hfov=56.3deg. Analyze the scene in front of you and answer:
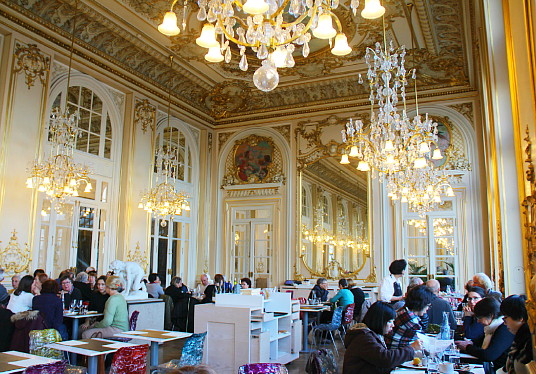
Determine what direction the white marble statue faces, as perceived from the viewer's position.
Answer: facing to the left of the viewer

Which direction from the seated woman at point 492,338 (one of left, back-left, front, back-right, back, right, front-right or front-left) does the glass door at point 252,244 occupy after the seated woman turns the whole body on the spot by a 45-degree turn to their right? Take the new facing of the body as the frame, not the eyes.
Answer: front

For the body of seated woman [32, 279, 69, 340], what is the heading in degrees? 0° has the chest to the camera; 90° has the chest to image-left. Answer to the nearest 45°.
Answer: approximately 225°

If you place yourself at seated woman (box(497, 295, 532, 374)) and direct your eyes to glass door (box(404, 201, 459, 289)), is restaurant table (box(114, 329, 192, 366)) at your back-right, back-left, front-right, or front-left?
front-left

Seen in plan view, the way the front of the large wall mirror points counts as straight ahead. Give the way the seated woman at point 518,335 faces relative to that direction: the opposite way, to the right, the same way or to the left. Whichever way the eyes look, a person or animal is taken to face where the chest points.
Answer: to the right

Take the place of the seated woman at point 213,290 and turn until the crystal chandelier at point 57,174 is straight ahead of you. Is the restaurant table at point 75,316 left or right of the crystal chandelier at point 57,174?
left

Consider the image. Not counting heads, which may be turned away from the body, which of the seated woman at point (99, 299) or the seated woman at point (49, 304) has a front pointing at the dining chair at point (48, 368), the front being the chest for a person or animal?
the seated woman at point (99, 299)

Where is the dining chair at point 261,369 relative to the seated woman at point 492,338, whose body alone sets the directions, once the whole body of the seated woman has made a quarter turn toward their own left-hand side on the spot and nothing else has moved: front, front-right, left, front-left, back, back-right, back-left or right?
front-right

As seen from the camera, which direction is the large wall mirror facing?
toward the camera

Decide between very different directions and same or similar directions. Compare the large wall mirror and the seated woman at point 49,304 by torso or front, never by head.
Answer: very different directions

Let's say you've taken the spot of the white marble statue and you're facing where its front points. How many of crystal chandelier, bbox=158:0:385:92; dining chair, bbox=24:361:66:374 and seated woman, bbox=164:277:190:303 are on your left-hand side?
2

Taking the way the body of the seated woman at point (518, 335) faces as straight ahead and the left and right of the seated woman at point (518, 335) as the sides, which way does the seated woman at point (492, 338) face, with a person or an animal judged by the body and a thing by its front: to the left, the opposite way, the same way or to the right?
the same way

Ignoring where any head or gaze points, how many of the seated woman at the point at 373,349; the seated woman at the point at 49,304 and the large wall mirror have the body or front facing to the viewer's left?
0

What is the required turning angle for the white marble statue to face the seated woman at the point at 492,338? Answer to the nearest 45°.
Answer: approximately 135° to its left
